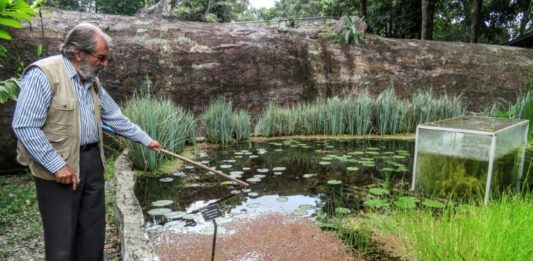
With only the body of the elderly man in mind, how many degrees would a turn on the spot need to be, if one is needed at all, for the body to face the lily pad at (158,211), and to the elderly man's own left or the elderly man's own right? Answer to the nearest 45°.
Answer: approximately 90° to the elderly man's own left

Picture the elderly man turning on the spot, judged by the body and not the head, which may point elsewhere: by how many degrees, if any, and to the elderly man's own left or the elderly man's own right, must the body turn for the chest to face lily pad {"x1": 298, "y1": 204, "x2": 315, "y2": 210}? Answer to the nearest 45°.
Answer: approximately 45° to the elderly man's own left

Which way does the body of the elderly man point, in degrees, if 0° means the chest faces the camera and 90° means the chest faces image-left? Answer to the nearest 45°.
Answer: approximately 315°

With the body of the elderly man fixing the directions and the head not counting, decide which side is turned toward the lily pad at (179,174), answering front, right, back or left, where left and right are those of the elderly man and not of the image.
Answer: left

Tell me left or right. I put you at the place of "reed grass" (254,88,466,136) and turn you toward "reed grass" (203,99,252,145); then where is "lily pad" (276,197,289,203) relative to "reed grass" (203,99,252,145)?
left

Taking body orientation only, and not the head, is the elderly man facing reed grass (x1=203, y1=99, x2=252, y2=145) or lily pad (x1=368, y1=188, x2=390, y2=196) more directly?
the lily pad

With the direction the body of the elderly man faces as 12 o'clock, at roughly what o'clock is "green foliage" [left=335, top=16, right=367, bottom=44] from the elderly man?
The green foliage is roughly at 9 o'clock from the elderly man.

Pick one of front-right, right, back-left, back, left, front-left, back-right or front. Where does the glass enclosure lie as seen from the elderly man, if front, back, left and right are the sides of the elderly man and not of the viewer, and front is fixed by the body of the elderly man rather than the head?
front-left

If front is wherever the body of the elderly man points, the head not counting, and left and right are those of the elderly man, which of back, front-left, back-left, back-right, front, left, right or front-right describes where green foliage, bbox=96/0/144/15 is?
back-left

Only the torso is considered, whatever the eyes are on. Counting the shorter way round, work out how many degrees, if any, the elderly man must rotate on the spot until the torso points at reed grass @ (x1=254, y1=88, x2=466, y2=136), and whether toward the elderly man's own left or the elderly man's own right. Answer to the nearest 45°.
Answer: approximately 90° to the elderly man's own left

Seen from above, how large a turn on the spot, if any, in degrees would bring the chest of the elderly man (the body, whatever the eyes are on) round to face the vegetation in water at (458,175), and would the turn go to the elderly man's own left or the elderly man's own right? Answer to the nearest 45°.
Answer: approximately 45° to the elderly man's own left
